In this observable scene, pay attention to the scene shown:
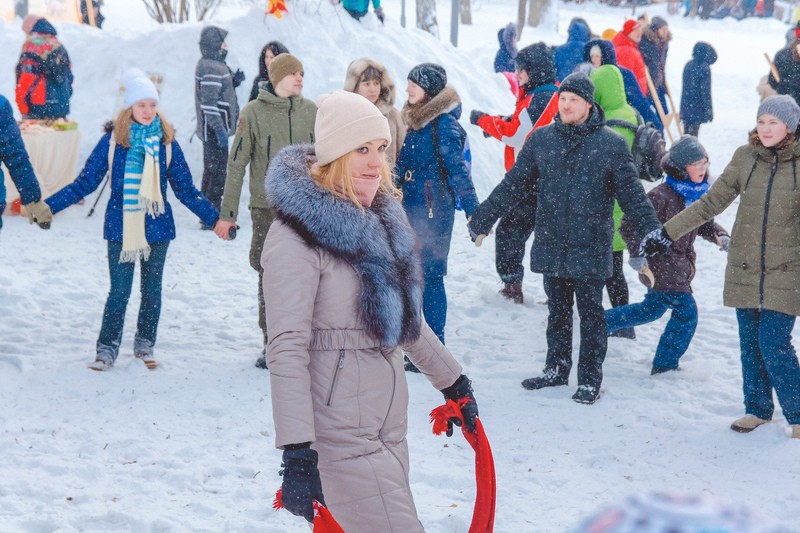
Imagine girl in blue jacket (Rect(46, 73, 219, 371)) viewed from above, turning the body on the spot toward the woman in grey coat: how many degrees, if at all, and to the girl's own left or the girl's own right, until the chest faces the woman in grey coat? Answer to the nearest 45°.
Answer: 0° — they already face them

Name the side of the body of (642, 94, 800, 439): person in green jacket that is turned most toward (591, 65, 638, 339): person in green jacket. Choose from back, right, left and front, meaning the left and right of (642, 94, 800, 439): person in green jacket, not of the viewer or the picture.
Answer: right

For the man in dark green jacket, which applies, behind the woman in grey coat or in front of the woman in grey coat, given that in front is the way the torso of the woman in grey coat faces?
behind

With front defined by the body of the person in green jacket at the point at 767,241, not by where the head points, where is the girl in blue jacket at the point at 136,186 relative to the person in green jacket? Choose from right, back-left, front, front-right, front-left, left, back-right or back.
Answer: front-right

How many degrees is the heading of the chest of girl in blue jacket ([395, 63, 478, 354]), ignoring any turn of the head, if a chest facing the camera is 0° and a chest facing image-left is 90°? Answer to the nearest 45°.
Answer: approximately 45°

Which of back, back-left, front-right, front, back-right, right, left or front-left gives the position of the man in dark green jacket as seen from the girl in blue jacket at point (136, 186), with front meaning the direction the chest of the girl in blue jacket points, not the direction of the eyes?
left

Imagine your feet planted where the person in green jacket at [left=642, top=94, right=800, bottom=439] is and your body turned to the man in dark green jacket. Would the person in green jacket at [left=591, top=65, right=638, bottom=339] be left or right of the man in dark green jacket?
right

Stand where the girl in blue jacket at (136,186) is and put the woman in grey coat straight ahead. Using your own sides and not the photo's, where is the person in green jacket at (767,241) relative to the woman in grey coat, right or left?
left

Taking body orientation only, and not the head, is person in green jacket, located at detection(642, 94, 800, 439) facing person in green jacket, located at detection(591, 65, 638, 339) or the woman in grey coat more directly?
the woman in grey coat

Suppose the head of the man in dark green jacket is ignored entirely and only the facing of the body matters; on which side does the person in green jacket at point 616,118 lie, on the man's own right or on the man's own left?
on the man's own left

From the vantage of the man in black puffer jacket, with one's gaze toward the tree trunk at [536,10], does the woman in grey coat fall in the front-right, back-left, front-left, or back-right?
back-left
